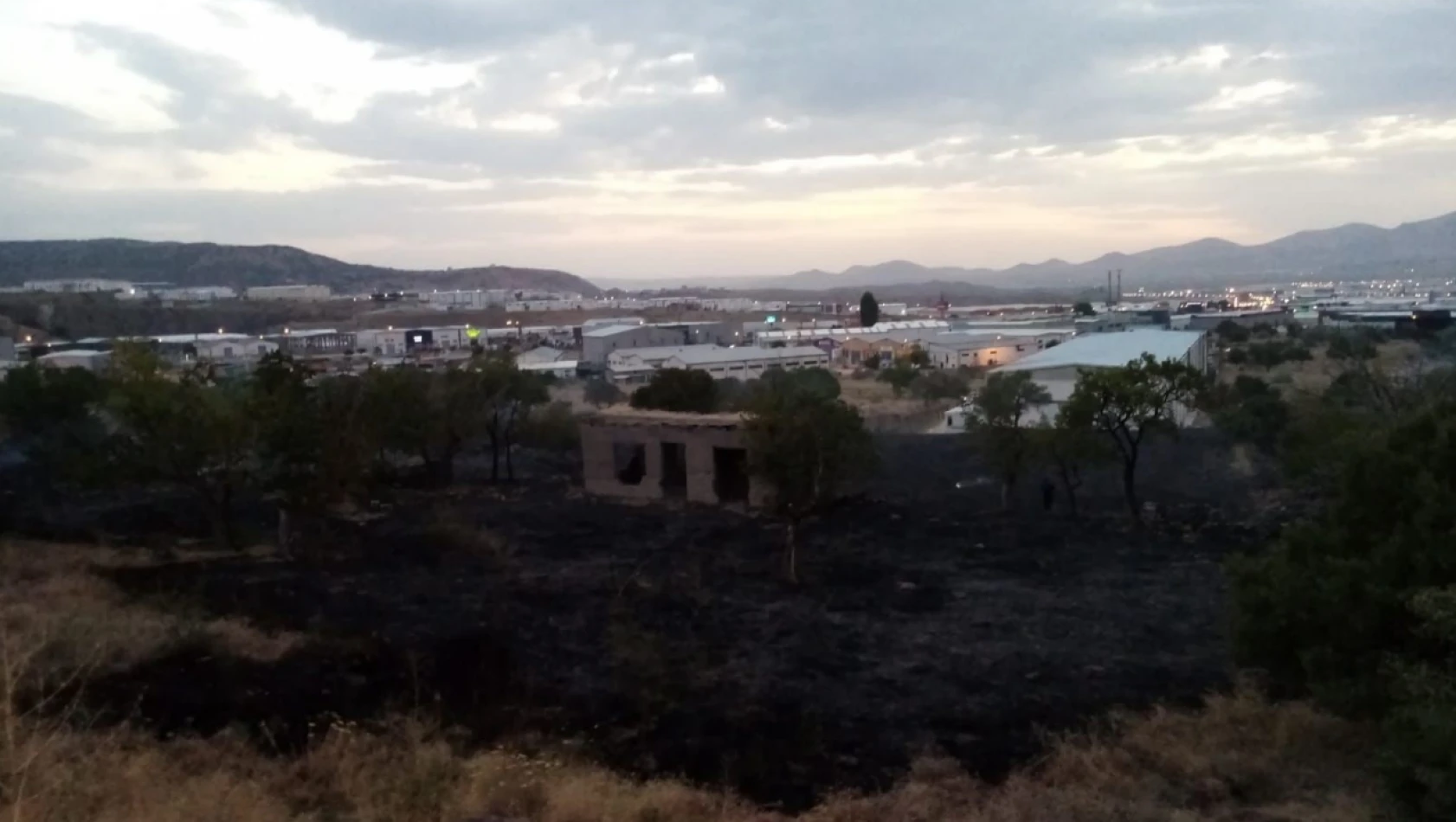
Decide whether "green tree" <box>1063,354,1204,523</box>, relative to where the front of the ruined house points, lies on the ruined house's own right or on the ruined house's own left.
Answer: on the ruined house's own left

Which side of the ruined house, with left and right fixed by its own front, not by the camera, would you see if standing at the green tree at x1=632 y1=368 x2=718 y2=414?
back

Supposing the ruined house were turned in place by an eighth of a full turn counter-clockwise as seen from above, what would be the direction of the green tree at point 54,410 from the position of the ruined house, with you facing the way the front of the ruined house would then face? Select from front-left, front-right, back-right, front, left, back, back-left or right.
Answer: back-right

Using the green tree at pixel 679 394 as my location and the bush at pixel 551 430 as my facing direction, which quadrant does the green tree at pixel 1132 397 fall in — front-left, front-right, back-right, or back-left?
back-left

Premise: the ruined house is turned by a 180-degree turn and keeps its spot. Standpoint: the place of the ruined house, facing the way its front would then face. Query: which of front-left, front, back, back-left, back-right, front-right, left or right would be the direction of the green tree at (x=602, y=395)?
front

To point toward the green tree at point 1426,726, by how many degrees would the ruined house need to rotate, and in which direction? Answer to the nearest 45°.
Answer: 0° — it already faces it

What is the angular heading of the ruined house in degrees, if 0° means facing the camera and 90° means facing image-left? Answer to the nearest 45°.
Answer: approximately 0°

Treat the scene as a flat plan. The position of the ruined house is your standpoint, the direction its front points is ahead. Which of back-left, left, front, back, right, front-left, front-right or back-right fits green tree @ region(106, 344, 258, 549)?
front-right

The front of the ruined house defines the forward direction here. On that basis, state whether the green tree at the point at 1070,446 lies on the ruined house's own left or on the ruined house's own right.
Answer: on the ruined house's own left

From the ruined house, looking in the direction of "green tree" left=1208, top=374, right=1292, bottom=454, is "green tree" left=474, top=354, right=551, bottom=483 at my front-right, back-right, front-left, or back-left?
back-left

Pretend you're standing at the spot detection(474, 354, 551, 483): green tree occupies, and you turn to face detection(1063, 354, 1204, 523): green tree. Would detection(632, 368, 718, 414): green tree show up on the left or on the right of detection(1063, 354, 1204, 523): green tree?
left

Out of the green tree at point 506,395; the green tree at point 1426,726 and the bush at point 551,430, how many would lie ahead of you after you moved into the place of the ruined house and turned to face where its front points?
1
